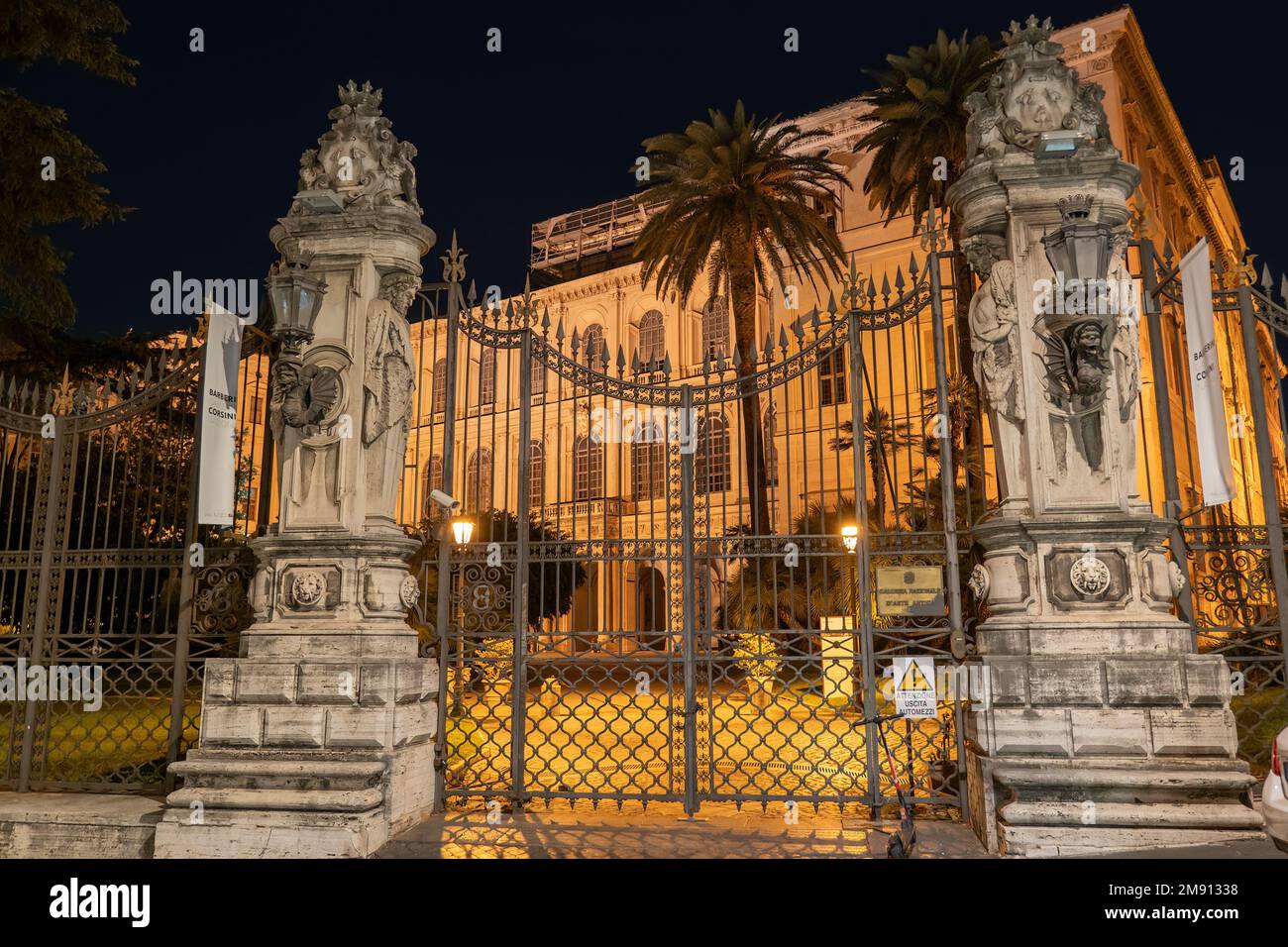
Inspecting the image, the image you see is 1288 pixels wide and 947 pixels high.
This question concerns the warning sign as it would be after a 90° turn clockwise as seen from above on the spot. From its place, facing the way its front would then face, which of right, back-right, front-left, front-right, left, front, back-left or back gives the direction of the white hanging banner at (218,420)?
front

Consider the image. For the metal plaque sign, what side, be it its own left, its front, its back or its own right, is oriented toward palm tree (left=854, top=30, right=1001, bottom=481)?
back

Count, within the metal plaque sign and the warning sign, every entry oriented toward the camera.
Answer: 2

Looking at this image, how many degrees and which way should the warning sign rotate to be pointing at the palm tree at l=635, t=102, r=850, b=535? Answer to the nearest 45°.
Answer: approximately 180°

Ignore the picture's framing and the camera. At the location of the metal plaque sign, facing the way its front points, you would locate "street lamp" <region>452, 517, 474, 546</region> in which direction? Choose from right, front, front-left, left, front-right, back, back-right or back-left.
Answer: right

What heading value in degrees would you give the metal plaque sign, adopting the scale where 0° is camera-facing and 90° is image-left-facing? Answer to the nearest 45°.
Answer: approximately 0°

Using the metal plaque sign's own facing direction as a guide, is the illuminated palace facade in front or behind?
behind

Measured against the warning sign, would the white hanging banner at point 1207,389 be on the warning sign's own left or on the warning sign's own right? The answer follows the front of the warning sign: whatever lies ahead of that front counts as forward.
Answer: on the warning sign's own left

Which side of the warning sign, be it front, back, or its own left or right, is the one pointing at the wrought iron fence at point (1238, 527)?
left

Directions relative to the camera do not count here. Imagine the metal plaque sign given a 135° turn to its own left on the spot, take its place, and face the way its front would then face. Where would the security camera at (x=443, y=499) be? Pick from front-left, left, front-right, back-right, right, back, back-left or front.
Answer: back-left

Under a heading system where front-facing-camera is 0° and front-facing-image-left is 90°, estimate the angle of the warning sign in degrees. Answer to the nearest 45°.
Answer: approximately 0°

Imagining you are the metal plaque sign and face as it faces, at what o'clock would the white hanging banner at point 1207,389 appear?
The white hanging banner is roughly at 9 o'clock from the metal plaque sign.
